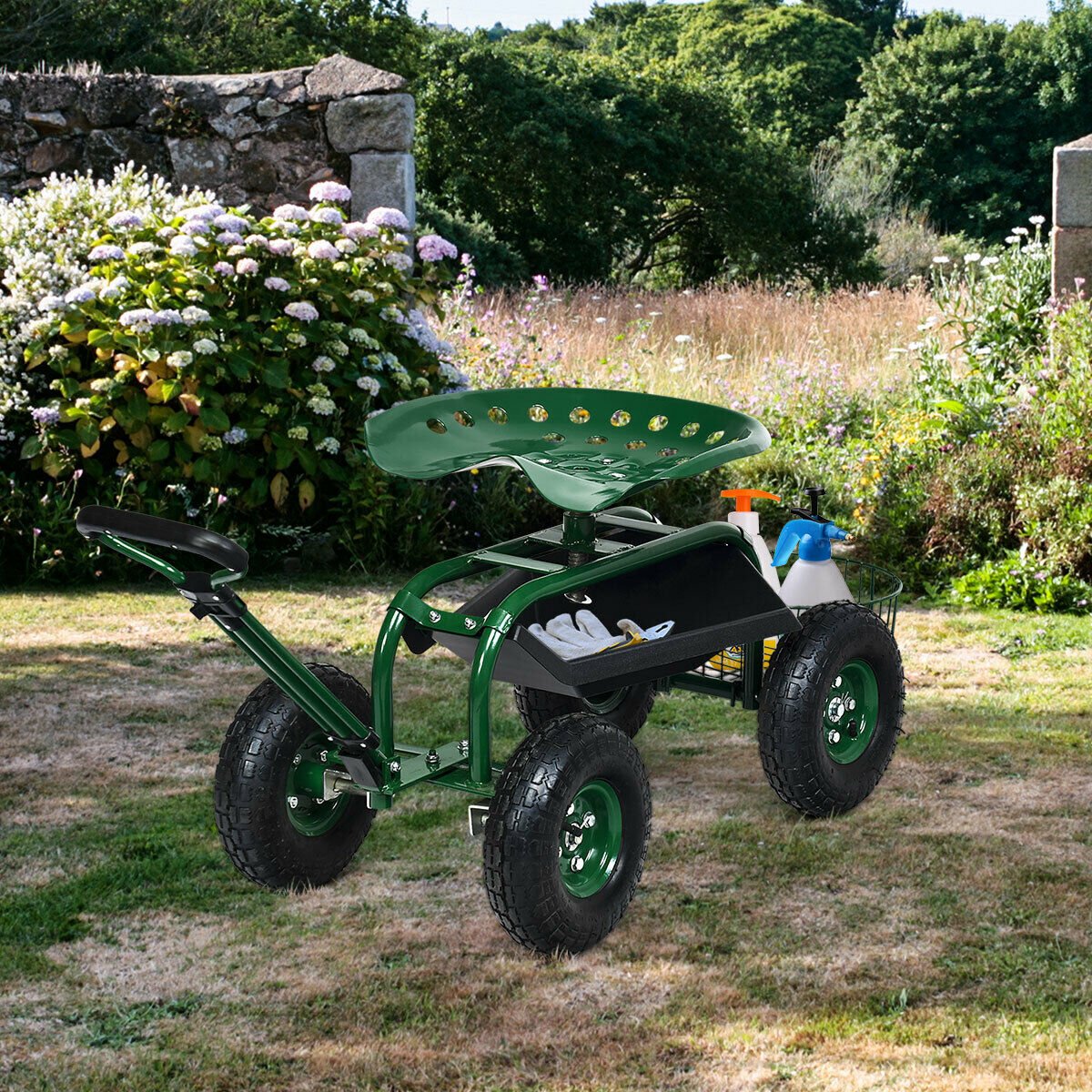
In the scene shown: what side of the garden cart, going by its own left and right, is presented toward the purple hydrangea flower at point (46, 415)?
right

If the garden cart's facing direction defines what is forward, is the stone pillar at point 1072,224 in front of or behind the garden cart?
behind

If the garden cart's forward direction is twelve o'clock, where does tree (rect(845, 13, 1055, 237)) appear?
The tree is roughly at 5 o'clock from the garden cart.

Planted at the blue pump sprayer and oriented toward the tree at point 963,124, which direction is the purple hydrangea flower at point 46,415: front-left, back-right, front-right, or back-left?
front-left

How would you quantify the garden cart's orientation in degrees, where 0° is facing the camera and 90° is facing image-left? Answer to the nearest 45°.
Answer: approximately 45°

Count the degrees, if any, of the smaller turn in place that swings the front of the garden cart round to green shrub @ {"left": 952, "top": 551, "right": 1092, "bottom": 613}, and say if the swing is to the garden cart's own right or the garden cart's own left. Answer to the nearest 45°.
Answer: approximately 180°

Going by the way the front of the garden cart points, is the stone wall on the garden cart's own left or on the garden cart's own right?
on the garden cart's own right

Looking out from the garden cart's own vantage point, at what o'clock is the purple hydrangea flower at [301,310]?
The purple hydrangea flower is roughly at 4 o'clock from the garden cart.

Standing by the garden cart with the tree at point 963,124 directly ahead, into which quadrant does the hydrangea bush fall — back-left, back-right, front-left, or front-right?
front-left
